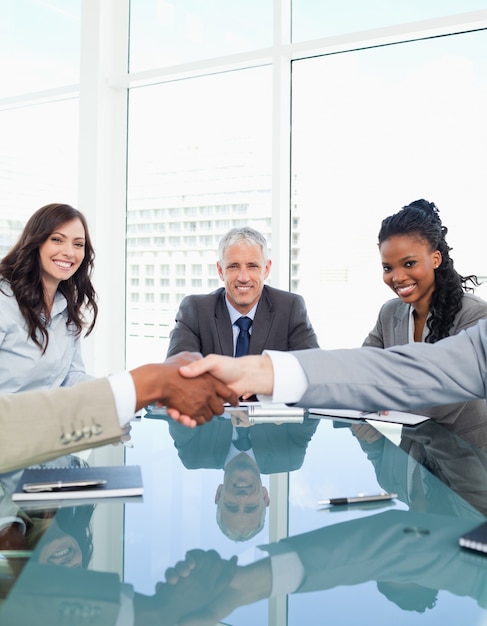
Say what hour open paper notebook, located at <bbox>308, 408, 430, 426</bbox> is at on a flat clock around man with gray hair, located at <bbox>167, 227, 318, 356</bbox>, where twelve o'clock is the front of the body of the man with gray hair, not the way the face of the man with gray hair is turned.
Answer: The open paper notebook is roughly at 11 o'clock from the man with gray hair.

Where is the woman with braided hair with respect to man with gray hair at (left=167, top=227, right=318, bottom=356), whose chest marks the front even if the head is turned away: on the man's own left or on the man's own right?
on the man's own left

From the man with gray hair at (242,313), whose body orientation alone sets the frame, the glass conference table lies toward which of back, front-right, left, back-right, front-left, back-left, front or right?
front

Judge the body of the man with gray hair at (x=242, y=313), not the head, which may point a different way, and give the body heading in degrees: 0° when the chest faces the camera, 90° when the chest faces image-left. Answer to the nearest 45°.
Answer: approximately 0°

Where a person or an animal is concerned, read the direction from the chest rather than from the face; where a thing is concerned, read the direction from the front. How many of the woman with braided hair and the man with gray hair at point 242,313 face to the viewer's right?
0

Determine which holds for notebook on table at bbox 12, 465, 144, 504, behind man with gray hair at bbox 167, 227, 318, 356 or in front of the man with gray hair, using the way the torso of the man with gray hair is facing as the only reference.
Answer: in front

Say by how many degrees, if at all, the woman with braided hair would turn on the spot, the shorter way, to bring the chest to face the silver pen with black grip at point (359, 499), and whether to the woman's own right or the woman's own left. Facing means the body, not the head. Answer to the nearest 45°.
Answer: approximately 45° to the woman's own left

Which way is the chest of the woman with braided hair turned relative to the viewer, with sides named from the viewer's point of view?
facing the viewer and to the left of the viewer
